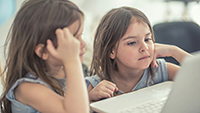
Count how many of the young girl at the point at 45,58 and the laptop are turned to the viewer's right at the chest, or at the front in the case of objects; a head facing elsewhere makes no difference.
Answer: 1

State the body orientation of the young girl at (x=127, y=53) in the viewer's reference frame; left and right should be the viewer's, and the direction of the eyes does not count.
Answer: facing the viewer and to the right of the viewer

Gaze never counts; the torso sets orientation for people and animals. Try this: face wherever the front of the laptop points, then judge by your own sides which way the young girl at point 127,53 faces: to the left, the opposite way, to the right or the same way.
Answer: the opposite way

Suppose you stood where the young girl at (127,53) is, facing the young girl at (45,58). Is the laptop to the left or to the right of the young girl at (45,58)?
left

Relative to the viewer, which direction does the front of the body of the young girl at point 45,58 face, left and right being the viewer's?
facing to the right of the viewer

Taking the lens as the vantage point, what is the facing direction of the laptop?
facing away from the viewer and to the left of the viewer

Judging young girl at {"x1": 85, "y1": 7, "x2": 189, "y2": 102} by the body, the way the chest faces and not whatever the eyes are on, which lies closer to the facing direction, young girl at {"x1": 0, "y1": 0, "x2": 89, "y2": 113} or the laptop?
the laptop

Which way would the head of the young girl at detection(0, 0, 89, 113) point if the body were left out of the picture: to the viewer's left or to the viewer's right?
to the viewer's right

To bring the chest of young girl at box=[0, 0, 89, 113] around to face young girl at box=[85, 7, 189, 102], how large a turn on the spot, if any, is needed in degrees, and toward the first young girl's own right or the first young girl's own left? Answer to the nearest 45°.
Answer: approximately 45° to the first young girl's own left

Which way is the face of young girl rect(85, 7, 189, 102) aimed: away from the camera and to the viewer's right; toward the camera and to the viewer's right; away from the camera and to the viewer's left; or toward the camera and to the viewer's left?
toward the camera and to the viewer's right
